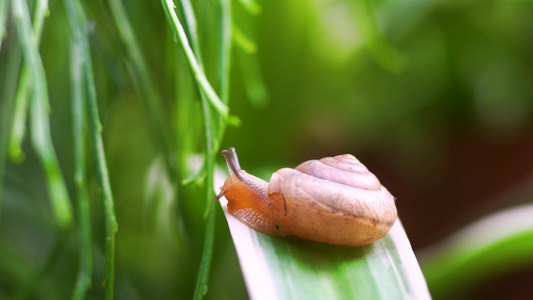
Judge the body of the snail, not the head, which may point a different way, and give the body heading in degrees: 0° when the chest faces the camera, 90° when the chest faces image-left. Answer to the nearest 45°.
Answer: approximately 90°
